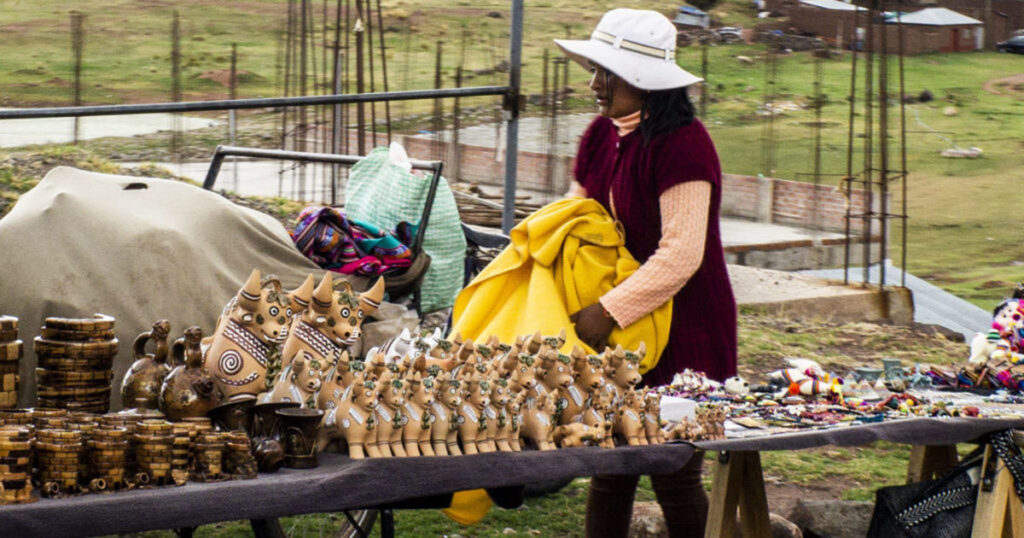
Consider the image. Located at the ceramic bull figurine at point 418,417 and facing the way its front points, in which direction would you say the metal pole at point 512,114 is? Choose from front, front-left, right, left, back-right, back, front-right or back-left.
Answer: back-left

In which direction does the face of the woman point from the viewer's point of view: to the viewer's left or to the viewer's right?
to the viewer's left

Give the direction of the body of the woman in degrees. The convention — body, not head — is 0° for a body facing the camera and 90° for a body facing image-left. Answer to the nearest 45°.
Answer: approximately 45°
